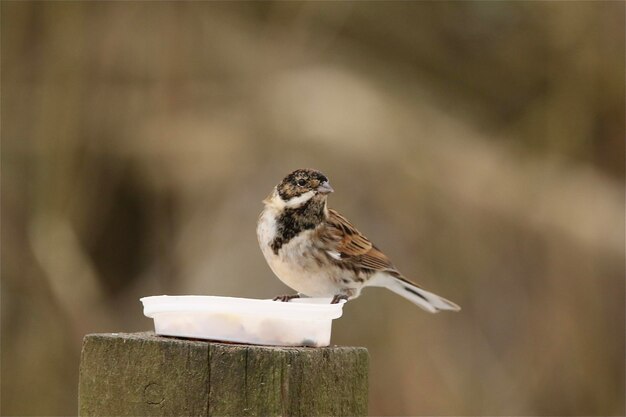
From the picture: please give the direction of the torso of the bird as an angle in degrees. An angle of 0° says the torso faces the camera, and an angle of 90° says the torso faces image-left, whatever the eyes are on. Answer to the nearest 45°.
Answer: approximately 45°
